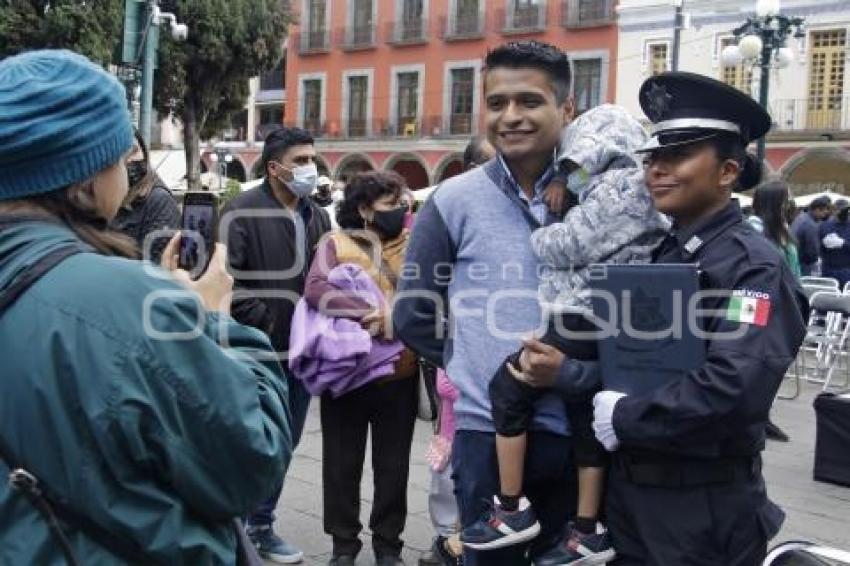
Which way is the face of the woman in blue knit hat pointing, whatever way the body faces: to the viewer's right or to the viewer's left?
to the viewer's right

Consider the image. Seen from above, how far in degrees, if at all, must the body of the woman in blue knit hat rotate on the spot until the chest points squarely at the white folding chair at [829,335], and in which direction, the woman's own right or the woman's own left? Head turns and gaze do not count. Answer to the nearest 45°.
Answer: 0° — they already face it

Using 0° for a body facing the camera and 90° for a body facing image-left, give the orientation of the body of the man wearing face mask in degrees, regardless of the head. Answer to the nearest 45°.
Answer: approximately 315°

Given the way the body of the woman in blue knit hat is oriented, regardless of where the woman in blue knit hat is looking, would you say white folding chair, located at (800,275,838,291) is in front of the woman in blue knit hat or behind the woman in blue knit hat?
in front

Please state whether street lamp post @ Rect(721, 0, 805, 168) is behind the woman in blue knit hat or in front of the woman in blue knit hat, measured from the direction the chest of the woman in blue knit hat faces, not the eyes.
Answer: in front

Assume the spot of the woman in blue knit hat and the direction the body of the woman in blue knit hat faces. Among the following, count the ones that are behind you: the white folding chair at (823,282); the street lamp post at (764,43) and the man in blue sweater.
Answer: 0

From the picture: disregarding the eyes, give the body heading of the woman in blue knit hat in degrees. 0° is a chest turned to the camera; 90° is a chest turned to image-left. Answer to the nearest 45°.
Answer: approximately 225°

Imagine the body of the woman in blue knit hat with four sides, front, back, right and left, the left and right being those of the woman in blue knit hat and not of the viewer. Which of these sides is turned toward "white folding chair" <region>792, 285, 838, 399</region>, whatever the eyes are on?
front

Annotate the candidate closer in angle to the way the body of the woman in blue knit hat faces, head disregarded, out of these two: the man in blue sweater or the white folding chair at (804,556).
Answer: the man in blue sweater

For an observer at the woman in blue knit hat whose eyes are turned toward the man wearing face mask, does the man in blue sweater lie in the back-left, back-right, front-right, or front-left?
front-right

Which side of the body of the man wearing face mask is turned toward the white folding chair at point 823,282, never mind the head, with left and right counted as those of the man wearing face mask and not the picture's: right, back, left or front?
left

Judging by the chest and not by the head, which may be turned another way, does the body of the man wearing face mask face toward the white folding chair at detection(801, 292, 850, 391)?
no

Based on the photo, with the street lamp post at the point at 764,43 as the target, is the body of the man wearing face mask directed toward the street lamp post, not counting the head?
no
